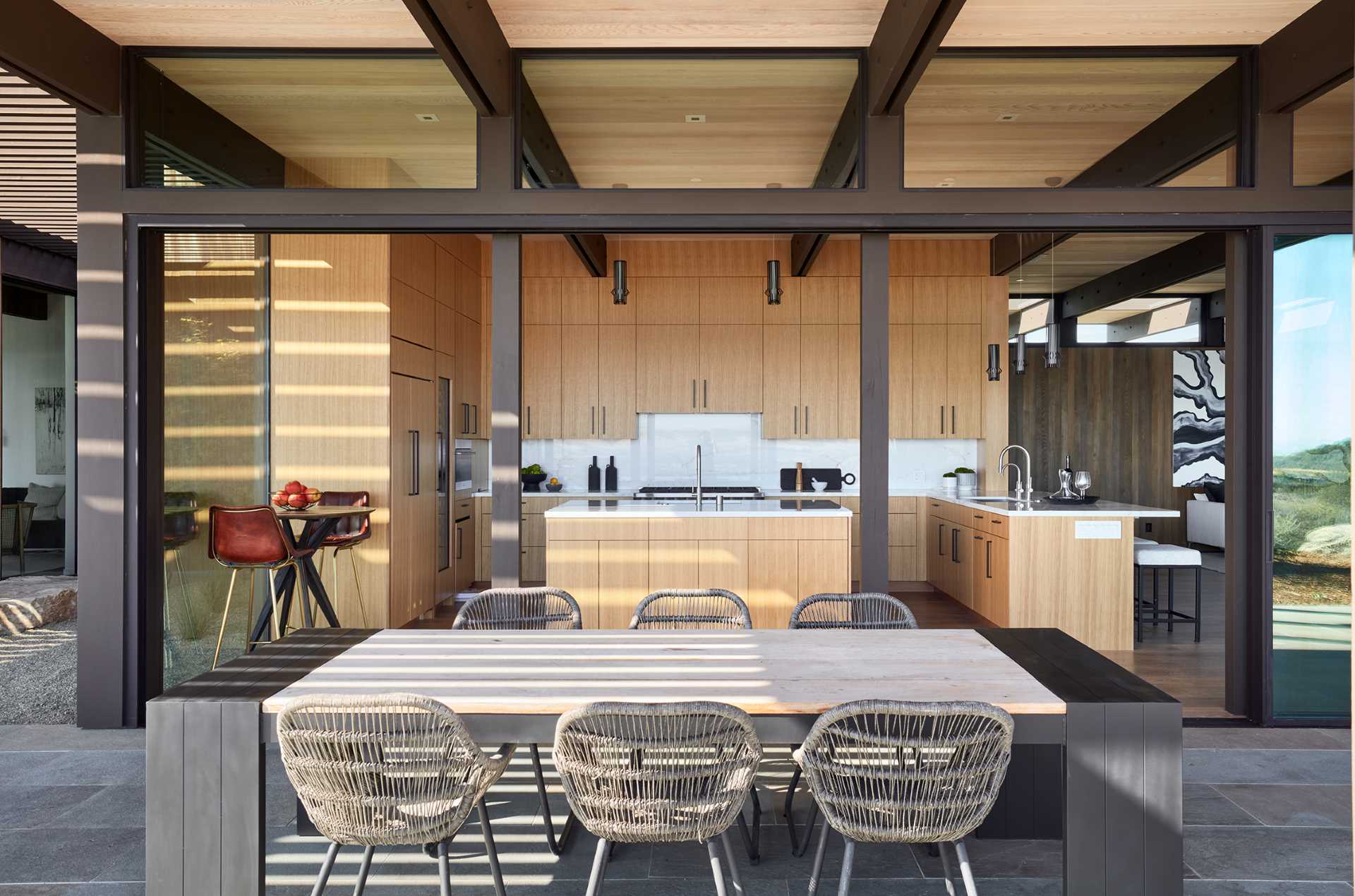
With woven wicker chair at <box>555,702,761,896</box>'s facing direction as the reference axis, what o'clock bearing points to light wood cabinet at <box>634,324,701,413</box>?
The light wood cabinet is roughly at 12 o'clock from the woven wicker chair.

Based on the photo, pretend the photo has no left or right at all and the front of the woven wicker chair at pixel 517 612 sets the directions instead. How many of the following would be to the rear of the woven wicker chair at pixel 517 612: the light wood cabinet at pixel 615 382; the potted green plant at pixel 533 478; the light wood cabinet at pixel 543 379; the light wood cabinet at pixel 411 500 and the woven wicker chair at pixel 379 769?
4

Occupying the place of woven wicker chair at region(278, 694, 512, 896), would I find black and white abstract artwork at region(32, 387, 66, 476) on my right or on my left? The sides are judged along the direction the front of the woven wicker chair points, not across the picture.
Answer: on my left

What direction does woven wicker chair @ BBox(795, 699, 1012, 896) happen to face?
away from the camera

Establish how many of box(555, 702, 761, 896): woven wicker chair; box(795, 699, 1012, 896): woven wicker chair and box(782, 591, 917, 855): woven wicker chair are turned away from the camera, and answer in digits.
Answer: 2

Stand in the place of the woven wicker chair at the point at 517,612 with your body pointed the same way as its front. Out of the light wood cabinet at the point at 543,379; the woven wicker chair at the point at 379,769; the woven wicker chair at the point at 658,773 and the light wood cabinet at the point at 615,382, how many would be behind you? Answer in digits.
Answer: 2

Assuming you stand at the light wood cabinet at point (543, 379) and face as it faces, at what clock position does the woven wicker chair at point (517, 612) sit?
The woven wicker chair is roughly at 12 o'clock from the light wood cabinet.

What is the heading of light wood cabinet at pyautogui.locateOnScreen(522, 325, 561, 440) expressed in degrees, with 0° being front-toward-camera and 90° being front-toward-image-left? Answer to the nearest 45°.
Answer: approximately 0°

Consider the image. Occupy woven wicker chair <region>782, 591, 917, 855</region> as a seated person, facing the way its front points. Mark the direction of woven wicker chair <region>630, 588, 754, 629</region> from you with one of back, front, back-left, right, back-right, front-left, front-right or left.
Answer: right

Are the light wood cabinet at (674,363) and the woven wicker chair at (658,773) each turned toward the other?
yes

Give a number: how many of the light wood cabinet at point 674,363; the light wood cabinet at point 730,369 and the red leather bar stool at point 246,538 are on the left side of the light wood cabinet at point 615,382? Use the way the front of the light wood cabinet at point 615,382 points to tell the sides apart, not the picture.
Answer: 2

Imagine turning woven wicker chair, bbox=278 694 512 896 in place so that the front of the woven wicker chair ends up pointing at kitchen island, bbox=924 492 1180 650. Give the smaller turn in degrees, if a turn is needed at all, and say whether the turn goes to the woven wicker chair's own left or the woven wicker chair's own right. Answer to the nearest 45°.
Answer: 0° — it already faces it

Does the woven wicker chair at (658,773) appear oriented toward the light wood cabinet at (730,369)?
yes

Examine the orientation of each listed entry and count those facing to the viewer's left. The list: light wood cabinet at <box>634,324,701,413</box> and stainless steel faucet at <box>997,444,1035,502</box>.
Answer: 1

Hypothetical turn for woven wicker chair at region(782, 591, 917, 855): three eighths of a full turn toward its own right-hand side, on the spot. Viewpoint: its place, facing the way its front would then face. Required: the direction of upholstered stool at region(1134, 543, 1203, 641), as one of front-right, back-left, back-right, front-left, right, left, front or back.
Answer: right

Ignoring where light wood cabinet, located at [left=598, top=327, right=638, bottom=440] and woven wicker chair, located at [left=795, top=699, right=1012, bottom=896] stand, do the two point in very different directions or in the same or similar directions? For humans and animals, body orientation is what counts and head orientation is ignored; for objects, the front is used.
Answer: very different directions

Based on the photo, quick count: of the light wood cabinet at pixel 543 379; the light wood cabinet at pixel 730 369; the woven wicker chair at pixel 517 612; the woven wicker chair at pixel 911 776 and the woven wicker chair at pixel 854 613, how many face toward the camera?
4

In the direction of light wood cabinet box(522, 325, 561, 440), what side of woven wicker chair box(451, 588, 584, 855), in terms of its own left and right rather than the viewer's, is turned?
back

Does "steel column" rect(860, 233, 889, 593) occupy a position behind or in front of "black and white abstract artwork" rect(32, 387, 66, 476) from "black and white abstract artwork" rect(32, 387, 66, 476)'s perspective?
in front

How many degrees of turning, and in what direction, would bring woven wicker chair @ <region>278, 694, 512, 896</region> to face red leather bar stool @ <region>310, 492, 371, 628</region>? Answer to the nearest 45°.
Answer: approximately 45° to its left
